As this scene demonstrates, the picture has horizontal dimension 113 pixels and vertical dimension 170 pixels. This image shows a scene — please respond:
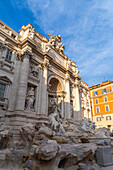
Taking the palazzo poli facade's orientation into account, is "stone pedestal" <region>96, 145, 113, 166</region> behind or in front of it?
in front

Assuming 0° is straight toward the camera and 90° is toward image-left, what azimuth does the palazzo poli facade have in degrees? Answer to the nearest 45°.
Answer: approximately 315°

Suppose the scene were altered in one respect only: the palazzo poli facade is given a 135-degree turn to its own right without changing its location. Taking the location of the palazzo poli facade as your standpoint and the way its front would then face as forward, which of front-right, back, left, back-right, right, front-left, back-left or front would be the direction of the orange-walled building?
back-right
